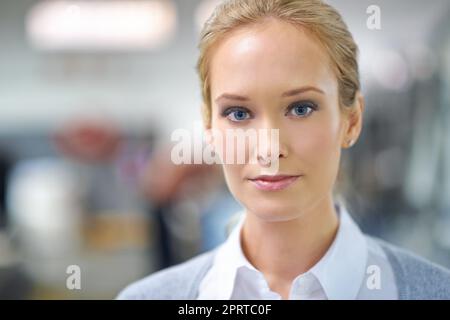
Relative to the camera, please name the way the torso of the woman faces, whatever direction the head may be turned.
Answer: toward the camera

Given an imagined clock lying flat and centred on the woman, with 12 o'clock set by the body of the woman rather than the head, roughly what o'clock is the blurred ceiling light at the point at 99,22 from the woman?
The blurred ceiling light is roughly at 5 o'clock from the woman.

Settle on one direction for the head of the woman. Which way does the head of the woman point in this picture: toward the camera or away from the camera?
toward the camera
